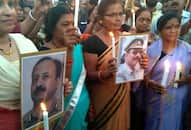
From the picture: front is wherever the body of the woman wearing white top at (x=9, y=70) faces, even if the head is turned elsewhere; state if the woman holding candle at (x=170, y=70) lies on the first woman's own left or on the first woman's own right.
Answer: on the first woman's own left

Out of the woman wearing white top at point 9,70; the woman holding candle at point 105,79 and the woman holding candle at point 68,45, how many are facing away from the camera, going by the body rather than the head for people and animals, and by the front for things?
0

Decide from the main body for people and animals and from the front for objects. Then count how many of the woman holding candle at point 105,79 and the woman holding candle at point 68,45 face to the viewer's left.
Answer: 0

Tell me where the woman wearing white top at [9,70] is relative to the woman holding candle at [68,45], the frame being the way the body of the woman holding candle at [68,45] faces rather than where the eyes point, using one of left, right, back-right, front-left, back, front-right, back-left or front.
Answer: right

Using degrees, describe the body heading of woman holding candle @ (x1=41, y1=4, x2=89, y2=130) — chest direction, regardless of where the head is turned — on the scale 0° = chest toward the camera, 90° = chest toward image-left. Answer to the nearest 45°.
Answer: approximately 315°

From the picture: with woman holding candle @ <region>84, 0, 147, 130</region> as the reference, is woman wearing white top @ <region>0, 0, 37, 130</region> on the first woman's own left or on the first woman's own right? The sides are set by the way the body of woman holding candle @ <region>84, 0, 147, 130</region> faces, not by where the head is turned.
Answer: on the first woman's own right

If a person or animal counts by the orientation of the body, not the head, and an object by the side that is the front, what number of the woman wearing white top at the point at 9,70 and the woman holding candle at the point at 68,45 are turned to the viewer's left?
0

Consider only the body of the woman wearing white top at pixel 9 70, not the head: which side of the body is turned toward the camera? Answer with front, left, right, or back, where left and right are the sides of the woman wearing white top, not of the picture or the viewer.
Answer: front

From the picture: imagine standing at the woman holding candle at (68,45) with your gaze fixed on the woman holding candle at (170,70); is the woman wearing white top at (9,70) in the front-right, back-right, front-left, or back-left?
back-right

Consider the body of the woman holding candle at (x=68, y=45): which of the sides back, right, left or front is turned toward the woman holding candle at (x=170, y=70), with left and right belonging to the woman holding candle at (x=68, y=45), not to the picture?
left

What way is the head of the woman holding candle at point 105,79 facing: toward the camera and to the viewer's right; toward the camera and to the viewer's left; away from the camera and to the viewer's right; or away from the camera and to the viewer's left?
toward the camera and to the viewer's right

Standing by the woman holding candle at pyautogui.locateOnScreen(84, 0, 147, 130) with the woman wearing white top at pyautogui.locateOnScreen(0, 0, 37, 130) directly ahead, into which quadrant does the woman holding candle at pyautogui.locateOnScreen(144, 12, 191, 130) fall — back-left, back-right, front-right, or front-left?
back-left

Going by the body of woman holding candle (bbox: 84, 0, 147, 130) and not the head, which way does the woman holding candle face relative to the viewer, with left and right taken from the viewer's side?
facing the viewer and to the right of the viewer
